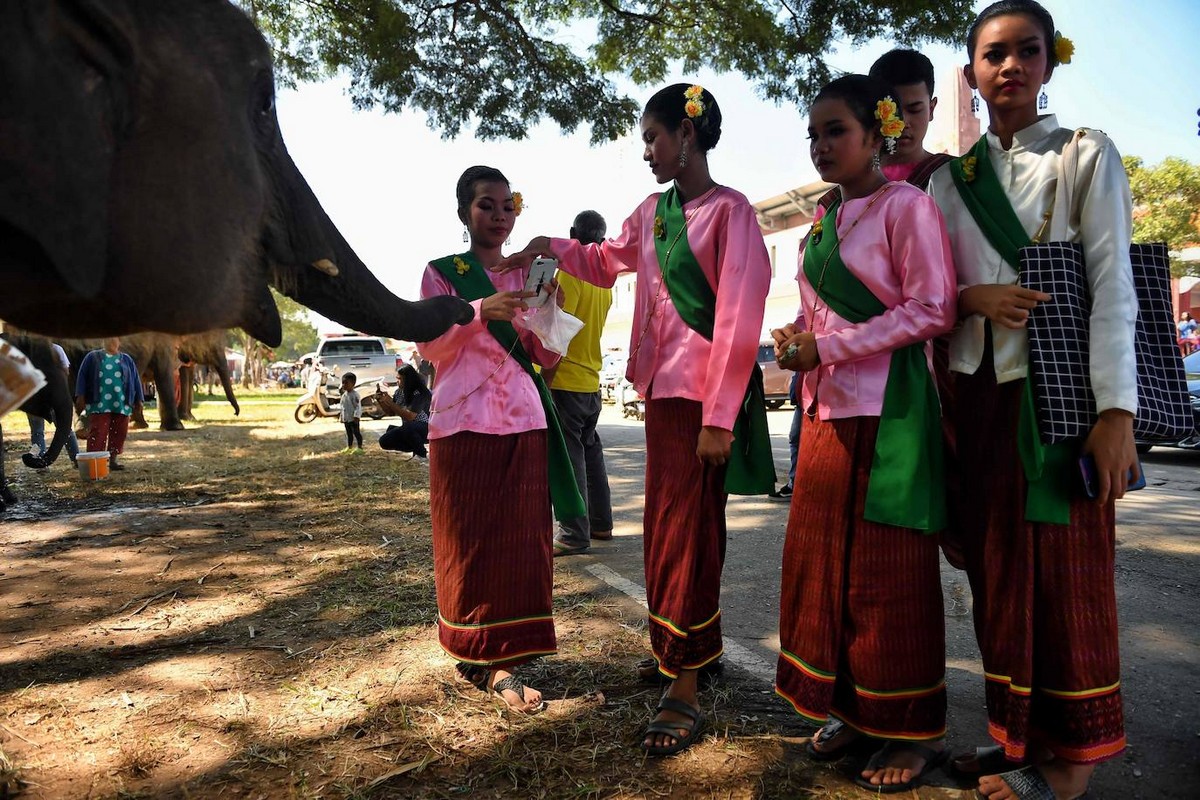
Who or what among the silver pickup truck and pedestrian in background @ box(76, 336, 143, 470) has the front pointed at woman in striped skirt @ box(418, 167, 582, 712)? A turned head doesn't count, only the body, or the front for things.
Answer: the pedestrian in background

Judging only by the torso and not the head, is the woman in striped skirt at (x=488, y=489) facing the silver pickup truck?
no

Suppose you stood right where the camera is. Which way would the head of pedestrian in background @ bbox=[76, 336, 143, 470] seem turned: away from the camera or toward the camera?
toward the camera

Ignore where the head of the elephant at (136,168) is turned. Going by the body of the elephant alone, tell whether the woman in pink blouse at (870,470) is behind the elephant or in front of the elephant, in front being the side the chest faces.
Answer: in front

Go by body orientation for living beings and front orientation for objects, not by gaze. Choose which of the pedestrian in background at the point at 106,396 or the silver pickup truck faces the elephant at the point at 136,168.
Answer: the pedestrian in background

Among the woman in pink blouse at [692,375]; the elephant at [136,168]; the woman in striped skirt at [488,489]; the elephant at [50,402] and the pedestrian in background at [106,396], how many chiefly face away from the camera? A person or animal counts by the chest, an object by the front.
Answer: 0

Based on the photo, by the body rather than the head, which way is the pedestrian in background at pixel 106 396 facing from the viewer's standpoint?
toward the camera

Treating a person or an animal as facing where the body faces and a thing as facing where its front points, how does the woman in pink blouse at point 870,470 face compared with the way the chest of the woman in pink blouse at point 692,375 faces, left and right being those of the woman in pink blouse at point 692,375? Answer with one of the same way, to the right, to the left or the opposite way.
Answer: the same way

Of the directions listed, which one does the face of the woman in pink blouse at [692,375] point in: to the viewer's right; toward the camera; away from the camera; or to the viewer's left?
to the viewer's left

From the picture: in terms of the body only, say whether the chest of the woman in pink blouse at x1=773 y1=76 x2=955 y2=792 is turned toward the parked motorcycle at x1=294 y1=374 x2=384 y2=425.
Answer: no

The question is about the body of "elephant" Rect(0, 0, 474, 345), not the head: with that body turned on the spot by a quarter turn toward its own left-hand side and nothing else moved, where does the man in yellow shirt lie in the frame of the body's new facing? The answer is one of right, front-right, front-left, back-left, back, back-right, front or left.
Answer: front-right

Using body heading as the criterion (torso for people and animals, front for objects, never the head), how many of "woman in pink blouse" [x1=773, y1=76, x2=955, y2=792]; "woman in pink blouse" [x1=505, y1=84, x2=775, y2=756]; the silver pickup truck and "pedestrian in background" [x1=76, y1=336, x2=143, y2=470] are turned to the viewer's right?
0

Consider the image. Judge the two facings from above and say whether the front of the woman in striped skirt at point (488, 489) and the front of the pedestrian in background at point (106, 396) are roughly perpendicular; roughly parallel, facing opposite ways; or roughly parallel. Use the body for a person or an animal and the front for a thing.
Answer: roughly parallel

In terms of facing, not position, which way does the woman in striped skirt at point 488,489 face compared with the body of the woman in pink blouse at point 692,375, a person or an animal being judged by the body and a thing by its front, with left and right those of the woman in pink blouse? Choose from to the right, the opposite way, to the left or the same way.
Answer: to the left

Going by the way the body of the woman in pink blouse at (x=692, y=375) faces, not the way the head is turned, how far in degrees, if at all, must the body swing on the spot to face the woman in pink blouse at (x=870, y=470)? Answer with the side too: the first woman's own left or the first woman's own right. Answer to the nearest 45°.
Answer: approximately 90° to the first woman's own left
